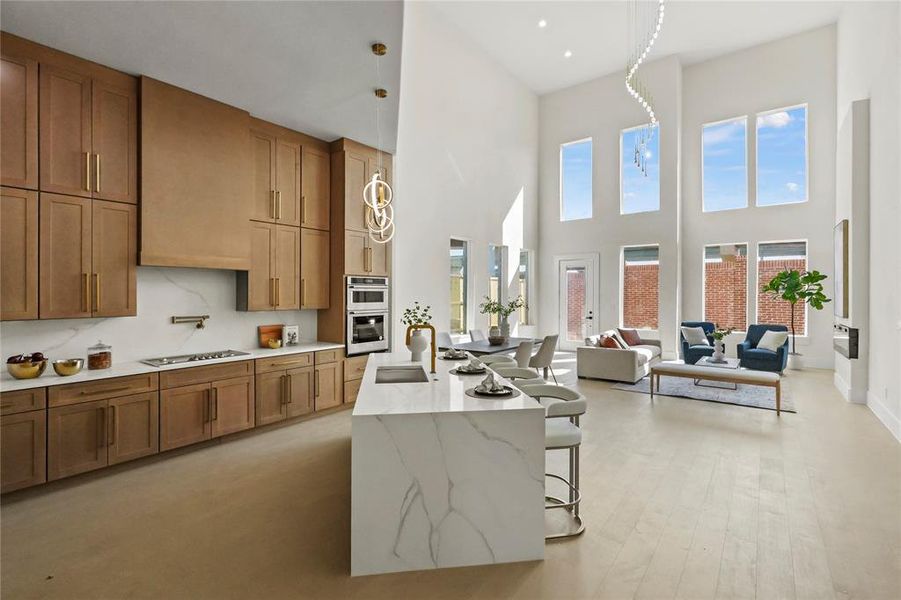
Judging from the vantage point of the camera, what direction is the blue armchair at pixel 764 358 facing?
facing the viewer and to the left of the viewer

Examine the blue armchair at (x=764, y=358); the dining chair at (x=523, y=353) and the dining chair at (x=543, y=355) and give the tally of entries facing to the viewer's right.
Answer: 0

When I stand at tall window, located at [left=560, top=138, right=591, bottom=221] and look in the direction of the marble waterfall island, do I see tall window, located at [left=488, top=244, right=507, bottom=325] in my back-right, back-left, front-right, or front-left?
front-right

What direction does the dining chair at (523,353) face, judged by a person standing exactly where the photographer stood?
facing away from the viewer and to the left of the viewer

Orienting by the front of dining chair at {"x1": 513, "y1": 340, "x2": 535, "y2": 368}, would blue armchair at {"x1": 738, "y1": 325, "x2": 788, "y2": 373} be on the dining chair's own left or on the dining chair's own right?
on the dining chair's own right

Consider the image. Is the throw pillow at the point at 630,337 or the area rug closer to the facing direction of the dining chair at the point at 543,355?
the throw pillow

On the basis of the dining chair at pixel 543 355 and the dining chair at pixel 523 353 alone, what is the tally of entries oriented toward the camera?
0

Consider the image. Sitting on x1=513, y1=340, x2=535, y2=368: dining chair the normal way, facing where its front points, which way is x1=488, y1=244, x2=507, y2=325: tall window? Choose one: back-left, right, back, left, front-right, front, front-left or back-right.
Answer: front-right

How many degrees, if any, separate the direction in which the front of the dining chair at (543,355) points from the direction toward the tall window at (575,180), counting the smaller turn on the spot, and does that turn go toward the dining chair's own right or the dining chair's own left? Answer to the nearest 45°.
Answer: approximately 45° to the dining chair's own right

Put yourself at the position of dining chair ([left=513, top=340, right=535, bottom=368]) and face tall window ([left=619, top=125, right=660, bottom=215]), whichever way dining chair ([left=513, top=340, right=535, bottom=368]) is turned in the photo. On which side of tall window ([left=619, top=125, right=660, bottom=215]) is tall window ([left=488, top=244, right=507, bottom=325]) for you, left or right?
left

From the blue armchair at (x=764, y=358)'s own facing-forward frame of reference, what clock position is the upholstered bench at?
The upholstered bench is roughly at 11 o'clock from the blue armchair.

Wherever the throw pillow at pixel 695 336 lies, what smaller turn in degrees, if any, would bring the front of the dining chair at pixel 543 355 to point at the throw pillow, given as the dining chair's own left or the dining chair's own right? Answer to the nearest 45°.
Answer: approximately 90° to the dining chair's own right

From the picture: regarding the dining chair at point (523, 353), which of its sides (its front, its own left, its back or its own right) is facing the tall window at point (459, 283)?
front

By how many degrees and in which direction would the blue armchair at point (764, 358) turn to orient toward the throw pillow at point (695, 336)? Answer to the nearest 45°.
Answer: approximately 45° to its right

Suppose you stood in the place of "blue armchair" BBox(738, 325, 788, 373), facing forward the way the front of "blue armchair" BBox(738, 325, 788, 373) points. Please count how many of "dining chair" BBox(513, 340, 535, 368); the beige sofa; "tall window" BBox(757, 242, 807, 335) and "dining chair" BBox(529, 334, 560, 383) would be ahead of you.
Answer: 3
